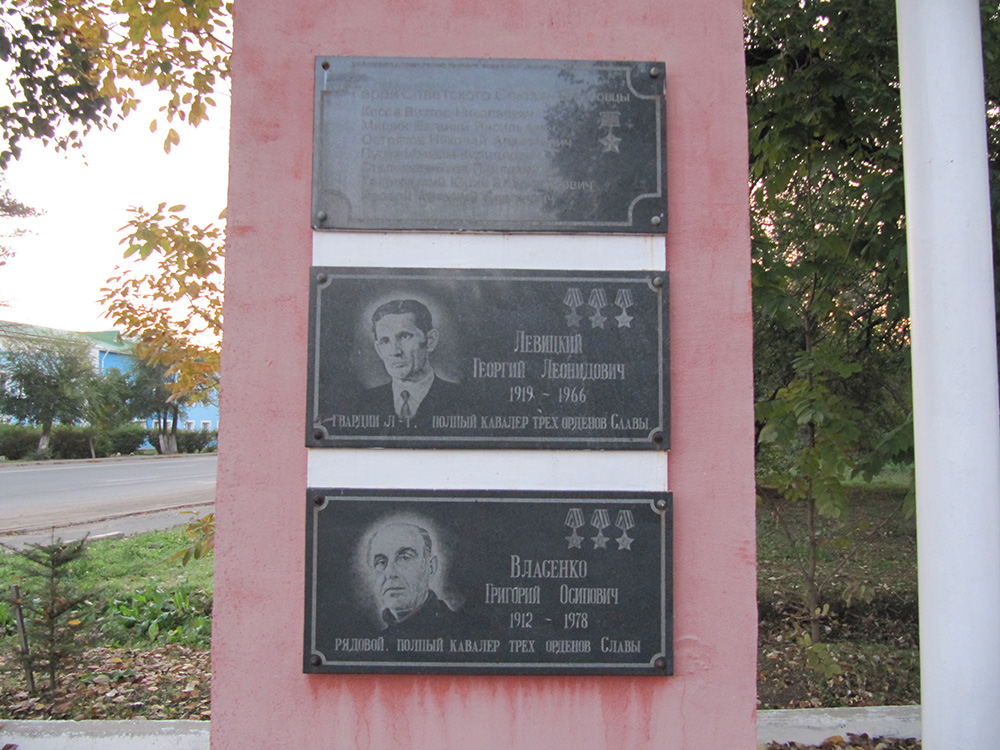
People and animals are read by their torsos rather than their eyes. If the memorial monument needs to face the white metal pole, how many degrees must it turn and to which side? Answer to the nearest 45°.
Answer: approximately 90° to its left

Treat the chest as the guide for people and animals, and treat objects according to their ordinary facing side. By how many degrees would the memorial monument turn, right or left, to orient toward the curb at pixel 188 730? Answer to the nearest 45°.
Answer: approximately 135° to its right

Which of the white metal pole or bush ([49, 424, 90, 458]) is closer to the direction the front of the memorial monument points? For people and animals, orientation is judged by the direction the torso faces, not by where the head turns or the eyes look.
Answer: the white metal pole

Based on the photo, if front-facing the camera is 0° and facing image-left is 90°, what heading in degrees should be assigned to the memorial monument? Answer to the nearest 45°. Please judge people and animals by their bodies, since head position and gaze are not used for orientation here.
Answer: approximately 0°

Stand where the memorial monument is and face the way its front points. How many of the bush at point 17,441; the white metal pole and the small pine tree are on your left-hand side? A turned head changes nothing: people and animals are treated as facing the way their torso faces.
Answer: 1

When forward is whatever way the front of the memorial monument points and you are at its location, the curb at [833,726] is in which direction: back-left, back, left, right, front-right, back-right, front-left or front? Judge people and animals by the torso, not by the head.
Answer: back-left

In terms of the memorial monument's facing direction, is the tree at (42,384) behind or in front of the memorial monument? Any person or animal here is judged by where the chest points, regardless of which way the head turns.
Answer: behind

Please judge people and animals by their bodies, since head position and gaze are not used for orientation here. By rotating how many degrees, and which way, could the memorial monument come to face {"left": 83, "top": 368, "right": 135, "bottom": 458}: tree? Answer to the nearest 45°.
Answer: approximately 135° to its right

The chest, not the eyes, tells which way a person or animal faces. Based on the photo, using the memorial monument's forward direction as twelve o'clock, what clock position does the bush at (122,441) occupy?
The bush is roughly at 5 o'clock from the memorial monument.

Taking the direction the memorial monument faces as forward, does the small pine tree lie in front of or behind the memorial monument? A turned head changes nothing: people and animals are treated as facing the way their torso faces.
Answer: behind

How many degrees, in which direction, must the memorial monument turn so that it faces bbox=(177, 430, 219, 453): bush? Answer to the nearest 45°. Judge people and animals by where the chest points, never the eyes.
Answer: approximately 180°

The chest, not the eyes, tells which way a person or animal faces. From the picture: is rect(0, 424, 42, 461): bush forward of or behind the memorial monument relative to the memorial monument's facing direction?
behind
